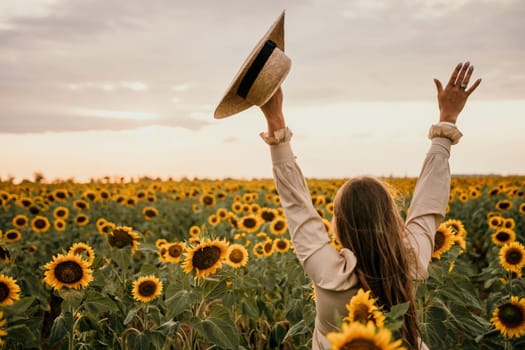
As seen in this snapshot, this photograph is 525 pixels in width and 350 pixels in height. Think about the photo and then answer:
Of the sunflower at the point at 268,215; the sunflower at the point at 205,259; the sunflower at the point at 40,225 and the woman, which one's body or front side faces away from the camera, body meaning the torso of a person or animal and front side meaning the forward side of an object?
the woman

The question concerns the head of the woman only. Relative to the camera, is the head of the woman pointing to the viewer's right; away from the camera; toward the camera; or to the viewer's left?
away from the camera

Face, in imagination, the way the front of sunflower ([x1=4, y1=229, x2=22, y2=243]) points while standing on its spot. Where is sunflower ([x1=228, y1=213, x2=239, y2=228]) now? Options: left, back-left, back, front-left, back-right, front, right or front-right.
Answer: left

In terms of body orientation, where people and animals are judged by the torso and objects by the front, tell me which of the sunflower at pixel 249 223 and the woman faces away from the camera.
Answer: the woman

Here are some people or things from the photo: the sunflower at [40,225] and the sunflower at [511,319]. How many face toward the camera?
2

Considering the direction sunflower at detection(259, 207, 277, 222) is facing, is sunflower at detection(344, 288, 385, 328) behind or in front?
in front

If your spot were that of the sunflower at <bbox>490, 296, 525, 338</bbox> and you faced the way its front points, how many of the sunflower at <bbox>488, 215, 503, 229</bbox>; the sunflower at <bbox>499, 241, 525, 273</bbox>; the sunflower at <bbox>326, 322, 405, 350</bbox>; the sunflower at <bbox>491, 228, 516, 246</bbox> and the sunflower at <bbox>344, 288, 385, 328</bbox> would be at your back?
3

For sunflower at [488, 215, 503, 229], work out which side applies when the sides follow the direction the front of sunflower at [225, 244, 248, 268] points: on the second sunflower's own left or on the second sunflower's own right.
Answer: on the second sunflower's own left

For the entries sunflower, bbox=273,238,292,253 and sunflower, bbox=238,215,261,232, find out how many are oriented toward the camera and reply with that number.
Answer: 2

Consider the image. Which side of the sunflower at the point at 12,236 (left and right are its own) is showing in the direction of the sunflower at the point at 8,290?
front

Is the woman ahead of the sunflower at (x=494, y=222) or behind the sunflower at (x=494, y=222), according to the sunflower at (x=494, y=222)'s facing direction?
ahead
